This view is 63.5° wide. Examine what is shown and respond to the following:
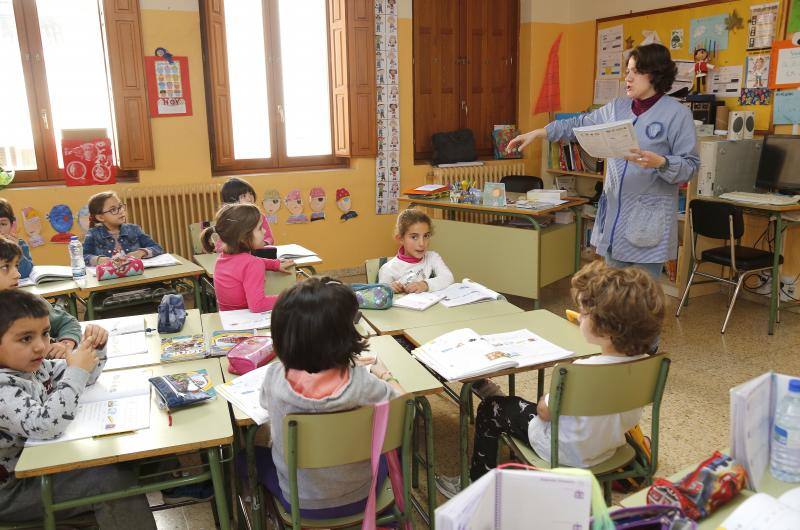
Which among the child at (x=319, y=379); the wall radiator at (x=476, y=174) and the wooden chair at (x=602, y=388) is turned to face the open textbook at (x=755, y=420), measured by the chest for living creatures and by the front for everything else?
the wall radiator

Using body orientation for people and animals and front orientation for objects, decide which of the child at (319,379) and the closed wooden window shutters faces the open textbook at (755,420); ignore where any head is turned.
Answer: the closed wooden window shutters

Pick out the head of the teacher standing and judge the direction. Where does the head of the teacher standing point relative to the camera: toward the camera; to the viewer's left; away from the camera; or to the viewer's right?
to the viewer's left

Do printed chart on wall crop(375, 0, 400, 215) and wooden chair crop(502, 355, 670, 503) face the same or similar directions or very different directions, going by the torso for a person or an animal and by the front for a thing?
very different directions

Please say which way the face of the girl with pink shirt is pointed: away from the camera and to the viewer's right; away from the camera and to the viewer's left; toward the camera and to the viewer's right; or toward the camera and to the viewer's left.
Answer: away from the camera and to the viewer's right

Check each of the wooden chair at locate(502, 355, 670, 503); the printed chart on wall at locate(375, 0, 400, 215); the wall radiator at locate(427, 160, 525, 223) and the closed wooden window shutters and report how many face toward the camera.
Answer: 3

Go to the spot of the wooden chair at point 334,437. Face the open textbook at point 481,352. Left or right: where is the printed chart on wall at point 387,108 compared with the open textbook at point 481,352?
left

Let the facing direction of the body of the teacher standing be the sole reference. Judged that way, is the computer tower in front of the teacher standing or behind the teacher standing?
behind

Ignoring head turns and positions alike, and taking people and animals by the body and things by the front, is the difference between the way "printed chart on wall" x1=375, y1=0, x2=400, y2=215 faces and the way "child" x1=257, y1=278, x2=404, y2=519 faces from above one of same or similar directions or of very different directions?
very different directions

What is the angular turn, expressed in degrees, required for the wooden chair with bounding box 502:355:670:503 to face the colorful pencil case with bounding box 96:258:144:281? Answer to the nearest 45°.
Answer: approximately 45° to its left

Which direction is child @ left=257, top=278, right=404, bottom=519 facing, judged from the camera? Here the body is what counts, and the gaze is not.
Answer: away from the camera

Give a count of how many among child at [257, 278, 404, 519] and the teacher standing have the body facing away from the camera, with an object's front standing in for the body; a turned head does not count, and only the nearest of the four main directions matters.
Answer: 1

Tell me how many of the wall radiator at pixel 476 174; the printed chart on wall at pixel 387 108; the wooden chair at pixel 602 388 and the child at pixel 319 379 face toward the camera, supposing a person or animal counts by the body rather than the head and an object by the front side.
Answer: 2
